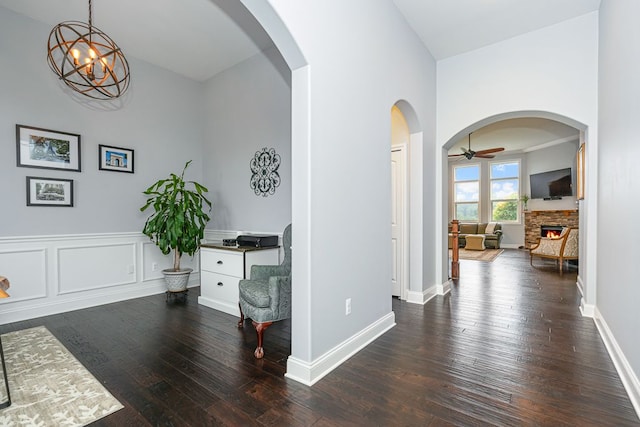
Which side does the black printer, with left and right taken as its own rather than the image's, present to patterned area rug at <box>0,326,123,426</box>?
front

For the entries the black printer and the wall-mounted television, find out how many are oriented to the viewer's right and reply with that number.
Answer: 0

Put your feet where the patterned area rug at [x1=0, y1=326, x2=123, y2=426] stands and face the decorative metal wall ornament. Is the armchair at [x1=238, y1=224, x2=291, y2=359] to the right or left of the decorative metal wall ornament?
right

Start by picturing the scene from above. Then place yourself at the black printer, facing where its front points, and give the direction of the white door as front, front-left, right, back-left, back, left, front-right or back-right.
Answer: back-left

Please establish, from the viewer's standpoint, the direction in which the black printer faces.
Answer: facing the viewer and to the left of the viewer

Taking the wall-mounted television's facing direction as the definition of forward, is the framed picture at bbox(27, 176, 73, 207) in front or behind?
in front

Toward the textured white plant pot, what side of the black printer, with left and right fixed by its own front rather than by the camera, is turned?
right

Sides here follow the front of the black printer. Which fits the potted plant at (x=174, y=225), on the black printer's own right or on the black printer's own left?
on the black printer's own right

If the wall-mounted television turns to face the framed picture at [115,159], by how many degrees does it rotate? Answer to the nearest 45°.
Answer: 0° — it already faces it

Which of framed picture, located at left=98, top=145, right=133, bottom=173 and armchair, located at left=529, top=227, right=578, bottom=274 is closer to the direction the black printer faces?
the framed picture

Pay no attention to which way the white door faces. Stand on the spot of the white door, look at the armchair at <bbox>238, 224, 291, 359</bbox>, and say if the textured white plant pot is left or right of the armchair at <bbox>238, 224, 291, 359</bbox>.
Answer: right

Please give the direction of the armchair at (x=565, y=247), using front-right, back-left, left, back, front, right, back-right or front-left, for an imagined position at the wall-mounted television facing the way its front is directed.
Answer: front-left

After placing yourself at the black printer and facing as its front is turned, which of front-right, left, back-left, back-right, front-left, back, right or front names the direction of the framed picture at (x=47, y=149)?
front-right
